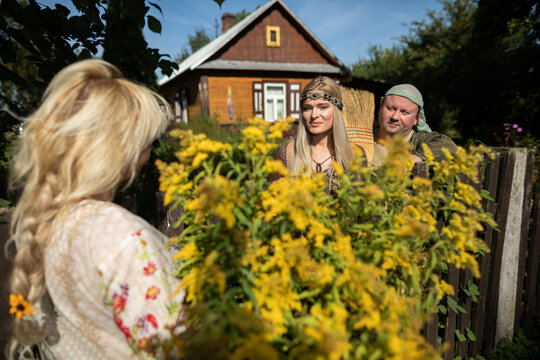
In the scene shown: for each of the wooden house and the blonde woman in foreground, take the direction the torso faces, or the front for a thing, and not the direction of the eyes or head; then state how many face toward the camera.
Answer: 1

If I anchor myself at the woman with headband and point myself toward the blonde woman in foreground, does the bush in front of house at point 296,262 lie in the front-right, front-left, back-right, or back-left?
front-left

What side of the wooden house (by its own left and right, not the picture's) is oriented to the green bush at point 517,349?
front

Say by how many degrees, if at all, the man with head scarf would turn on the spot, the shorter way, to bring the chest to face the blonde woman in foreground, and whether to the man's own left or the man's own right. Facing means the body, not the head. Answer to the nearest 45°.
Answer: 0° — they already face them

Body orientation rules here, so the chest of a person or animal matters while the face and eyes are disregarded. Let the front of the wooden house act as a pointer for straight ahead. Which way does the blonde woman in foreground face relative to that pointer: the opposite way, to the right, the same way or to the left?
the opposite way

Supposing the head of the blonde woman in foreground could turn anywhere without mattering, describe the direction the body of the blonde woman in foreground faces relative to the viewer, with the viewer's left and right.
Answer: facing away from the viewer and to the right of the viewer

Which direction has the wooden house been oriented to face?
toward the camera

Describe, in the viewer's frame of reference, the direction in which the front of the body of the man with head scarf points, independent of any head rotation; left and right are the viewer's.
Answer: facing the viewer and to the left of the viewer

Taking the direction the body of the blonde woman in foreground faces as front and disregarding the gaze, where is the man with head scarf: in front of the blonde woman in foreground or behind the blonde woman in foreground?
in front

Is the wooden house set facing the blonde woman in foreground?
yes

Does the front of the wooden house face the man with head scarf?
yes

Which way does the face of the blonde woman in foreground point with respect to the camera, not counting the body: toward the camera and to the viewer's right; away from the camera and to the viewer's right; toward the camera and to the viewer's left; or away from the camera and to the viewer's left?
away from the camera and to the viewer's right

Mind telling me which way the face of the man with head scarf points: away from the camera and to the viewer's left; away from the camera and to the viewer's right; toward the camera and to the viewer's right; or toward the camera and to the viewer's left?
toward the camera and to the viewer's left

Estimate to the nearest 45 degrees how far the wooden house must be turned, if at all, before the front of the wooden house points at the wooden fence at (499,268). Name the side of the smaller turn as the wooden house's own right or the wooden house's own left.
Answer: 0° — it already faces it

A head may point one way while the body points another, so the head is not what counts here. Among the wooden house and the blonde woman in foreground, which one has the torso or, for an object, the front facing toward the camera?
the wooden house
